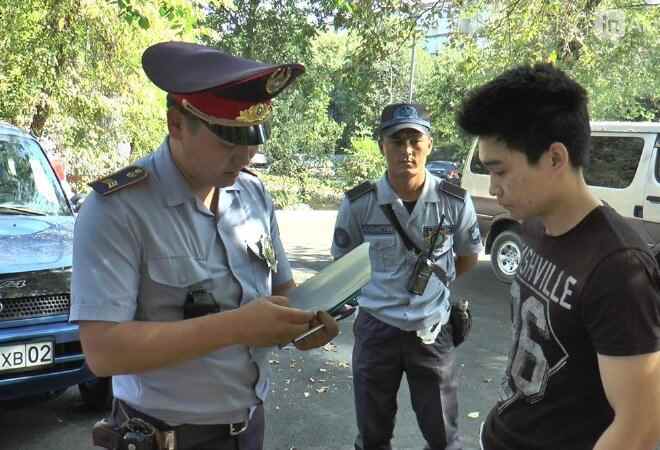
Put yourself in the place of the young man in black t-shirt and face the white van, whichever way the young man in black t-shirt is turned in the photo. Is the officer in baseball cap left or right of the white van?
left

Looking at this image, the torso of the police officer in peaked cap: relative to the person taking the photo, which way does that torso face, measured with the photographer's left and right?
facing the viewer and to the right of the viewer

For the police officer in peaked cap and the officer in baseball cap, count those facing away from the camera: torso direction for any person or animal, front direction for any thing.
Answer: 0

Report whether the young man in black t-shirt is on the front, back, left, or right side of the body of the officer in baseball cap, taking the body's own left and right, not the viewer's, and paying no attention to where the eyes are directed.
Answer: front

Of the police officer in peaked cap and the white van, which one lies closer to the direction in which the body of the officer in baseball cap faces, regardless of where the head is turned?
the police officer in peaked cap

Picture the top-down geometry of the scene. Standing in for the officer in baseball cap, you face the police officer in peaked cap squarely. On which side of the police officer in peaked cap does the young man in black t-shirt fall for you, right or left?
left

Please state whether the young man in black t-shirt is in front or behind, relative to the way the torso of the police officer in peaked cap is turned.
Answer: in front

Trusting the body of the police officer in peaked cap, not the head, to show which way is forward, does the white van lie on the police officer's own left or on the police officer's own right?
on the police officer's own left

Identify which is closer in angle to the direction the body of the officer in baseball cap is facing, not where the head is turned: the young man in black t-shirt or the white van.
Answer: the young man in black t-shirt

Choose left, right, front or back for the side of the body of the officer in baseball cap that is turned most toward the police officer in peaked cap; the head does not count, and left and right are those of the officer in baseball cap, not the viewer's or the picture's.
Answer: front

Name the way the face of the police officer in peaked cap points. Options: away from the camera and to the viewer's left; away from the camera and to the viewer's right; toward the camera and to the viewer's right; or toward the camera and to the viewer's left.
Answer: toward the camera and to the viewer's right

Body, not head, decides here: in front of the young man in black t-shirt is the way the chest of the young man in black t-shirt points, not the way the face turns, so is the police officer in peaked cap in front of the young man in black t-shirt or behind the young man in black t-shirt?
in front

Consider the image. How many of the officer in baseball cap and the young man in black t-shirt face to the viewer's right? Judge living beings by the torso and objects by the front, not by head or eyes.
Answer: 0
